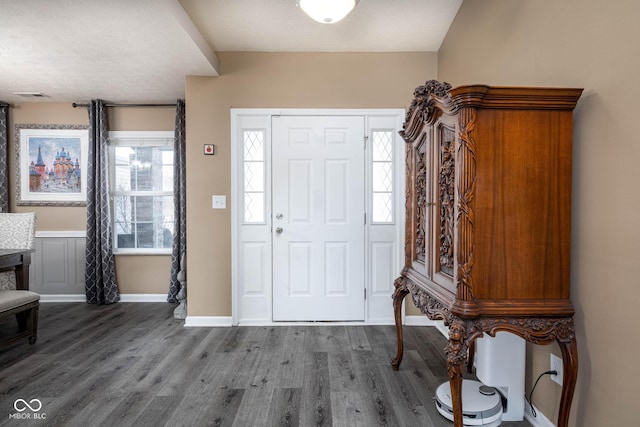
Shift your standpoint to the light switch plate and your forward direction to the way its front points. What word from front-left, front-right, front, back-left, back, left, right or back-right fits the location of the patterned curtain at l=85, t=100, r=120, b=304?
back-right

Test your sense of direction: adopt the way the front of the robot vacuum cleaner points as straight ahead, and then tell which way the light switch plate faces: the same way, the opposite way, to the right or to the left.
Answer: to the left

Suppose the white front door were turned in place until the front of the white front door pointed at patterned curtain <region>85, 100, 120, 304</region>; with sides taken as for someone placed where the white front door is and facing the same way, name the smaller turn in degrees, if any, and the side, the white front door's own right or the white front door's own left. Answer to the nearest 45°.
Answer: approximately 90° to the white front door's own right

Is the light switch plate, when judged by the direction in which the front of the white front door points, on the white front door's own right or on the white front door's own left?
on the white front door's own right

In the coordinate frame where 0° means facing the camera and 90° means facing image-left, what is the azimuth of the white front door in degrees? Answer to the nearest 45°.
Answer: approximately 0°

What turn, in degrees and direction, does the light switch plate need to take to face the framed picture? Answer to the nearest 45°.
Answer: approximately 135° to its right

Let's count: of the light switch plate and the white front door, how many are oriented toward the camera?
2

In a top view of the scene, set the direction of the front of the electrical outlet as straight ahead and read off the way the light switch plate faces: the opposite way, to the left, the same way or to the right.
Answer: to the left

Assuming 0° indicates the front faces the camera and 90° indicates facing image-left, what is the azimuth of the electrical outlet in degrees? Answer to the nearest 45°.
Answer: approximately 45°

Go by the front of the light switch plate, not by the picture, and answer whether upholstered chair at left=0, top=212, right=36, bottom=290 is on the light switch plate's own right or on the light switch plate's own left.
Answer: on the light switch plate's own right

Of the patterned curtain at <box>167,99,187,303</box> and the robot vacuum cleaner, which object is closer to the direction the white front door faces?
the robot vacuum cleaner

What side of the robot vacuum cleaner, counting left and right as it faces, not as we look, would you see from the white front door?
right
